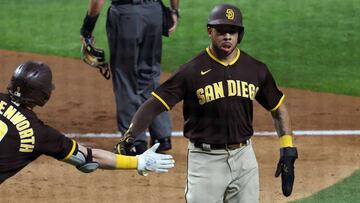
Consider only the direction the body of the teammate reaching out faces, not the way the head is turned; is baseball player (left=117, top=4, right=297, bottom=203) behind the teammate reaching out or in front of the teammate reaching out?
in front

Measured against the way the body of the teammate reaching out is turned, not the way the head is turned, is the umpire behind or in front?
in front

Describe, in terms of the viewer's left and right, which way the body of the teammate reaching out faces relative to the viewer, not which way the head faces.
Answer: facing away from the viewer and to the right of the viewer
